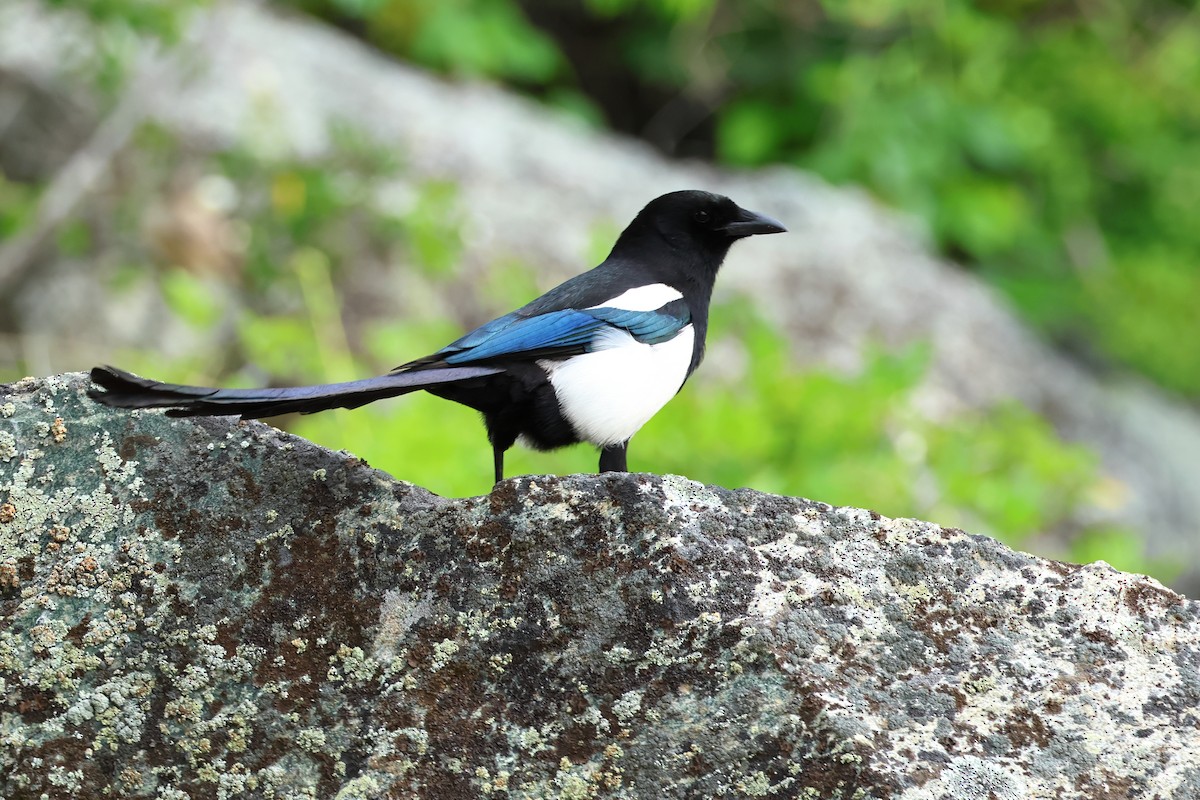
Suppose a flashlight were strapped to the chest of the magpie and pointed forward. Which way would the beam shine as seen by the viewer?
to the viewer's right

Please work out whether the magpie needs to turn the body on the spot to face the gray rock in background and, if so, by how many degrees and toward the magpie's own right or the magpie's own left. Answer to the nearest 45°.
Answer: approximately 90° to the magpie's own left
